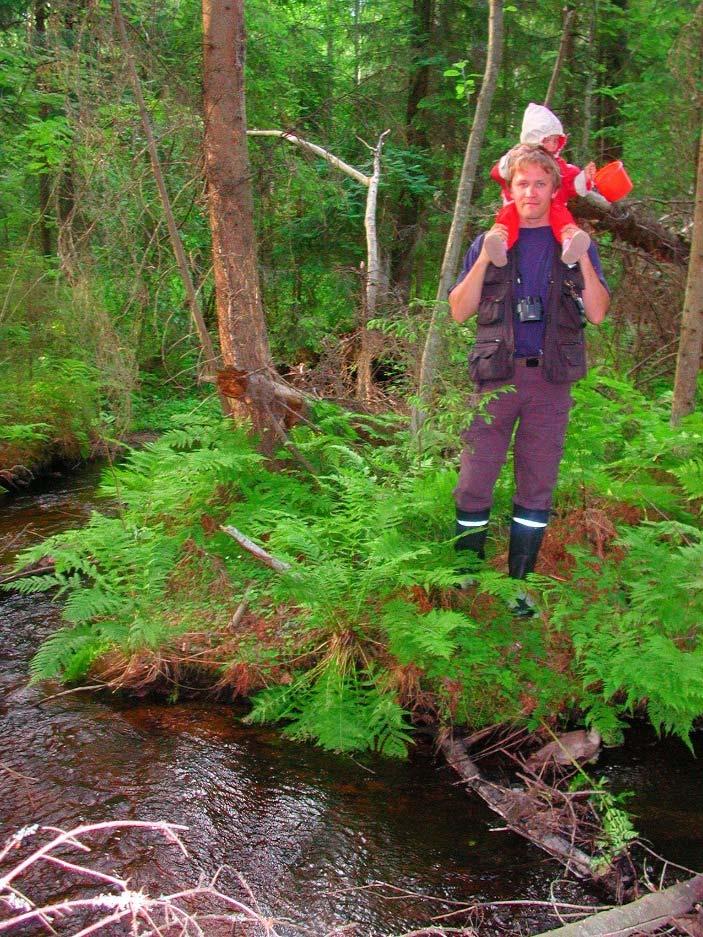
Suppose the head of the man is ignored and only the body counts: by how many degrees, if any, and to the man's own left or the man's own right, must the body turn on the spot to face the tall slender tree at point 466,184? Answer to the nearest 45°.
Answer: approximately 180°

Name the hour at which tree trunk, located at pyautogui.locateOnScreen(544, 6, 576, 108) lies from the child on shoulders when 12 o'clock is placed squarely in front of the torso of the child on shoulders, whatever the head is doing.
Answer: The tree trunk is roughly at 6 o'clock from the child on shoulders.

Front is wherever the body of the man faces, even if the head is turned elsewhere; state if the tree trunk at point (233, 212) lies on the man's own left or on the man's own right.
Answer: on the man's own right

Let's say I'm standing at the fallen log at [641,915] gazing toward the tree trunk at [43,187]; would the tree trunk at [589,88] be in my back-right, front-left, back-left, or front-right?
front-right

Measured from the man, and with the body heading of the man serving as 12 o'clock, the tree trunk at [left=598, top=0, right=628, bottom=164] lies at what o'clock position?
The tree trunk is roughly at 6 o'clock from the man.

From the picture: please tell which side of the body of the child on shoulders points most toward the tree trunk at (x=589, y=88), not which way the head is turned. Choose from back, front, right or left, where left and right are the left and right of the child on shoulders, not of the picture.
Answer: back

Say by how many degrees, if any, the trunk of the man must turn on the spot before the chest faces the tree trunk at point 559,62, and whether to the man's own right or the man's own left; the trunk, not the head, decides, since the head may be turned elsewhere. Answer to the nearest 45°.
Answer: approximately 180°

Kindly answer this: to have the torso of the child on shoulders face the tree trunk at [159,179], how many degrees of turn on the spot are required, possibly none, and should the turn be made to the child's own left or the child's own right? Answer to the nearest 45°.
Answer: approximately 135° to the child's own right

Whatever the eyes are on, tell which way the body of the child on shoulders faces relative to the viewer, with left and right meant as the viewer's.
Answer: facing the viewer

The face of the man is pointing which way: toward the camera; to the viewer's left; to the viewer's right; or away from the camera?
toward the camera

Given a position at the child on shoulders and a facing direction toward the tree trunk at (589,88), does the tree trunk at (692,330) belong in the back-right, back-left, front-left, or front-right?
front-right

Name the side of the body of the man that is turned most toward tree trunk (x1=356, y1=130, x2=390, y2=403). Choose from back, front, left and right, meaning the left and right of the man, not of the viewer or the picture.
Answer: back

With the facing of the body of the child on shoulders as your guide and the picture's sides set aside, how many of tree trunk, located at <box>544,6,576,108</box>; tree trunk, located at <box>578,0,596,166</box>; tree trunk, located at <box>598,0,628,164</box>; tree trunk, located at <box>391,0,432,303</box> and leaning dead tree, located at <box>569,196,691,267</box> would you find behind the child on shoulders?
5

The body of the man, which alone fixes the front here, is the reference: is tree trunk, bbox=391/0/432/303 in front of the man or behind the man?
behind

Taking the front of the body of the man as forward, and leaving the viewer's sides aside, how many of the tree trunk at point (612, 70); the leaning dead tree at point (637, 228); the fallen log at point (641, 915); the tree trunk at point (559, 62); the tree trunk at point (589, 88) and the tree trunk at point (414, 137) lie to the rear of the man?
5

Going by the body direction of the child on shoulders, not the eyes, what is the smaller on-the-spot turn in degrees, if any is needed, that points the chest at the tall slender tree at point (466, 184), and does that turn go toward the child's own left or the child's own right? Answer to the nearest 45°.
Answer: approximately 180°
